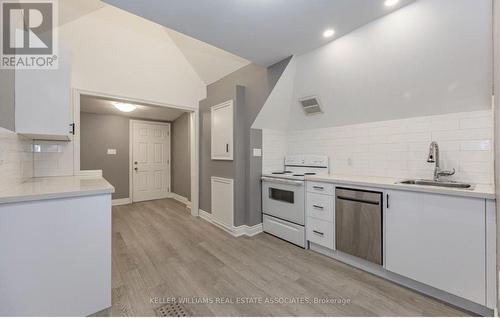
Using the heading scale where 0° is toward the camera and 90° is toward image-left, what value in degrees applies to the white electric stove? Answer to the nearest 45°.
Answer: approximately 45°

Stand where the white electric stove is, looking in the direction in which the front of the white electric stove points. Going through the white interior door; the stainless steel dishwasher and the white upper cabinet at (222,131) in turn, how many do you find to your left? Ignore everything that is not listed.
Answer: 1

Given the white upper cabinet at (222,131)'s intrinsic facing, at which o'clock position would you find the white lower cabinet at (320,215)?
The white lower cabinet is roughly at 9 o'clock from the white upper cabinet.

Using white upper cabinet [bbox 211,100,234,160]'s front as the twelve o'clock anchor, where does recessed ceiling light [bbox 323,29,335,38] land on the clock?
The recessed ceiling light is roughly at 9 o'clock from the white upper cabinet.

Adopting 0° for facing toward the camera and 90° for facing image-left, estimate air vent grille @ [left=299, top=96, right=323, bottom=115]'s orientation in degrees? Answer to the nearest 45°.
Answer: approximately 45°

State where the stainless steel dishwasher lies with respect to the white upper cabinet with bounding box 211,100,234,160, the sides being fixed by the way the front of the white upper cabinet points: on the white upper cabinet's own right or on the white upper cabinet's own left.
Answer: on the white upper cabinet's own left

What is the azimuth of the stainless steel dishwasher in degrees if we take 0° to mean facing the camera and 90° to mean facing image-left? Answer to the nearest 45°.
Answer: approximately 45°

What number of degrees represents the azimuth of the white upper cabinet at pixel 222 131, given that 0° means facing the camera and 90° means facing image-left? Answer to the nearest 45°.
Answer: approximately 45°
